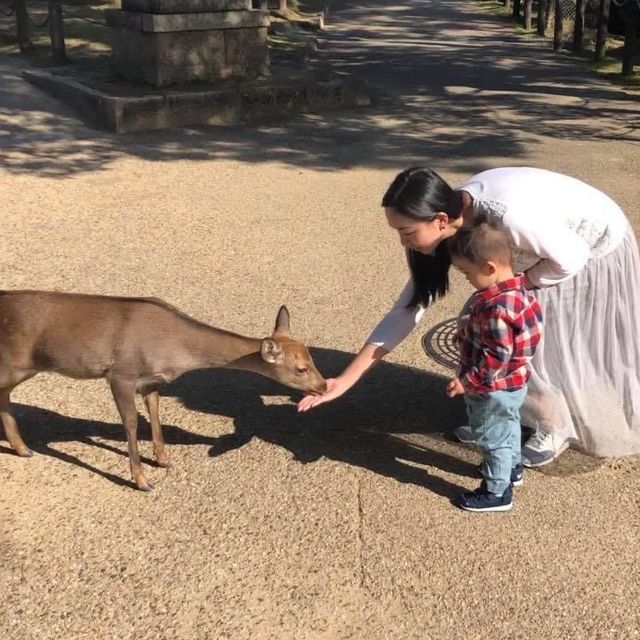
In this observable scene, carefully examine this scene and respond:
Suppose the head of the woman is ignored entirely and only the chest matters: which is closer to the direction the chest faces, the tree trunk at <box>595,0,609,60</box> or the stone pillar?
the stone pillar

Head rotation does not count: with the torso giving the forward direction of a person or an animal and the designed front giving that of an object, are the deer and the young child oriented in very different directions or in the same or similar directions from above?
very different directions

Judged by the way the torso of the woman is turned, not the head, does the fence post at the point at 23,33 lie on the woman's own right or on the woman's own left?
on the woman's own right

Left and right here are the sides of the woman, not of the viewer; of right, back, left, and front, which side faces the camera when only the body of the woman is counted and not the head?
left

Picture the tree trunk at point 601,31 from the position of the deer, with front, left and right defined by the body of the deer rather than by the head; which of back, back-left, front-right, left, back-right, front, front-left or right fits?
front-left

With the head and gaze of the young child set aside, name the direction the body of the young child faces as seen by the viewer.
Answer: to the viewer's left

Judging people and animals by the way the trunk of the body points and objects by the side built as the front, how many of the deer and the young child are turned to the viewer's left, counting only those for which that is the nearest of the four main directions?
1

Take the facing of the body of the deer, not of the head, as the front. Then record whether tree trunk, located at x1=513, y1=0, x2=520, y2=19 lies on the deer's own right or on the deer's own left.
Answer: on the deer's own left

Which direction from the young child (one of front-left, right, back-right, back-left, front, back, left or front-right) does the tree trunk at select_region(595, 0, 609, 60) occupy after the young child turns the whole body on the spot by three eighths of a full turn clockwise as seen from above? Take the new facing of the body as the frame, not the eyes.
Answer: front-left

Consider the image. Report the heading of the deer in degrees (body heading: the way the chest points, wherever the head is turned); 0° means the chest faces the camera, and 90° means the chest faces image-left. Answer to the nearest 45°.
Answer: approximately 270°

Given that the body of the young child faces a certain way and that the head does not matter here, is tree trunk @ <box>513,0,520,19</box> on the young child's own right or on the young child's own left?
on the young child's own right
